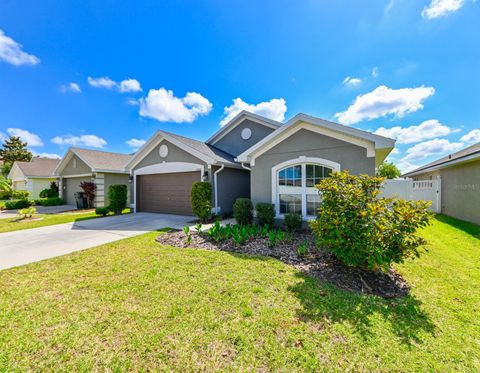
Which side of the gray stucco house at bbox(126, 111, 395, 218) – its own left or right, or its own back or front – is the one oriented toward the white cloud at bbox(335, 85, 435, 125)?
back

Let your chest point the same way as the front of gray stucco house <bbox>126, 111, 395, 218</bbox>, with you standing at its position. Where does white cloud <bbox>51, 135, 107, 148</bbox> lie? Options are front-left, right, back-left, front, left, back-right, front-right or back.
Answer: right

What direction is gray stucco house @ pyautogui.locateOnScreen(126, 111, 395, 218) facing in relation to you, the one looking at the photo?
facing the viewer and to the left of the viewer

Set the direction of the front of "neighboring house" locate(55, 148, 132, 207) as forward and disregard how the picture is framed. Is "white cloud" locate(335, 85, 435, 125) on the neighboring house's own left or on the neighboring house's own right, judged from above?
on the neighboring house's own left

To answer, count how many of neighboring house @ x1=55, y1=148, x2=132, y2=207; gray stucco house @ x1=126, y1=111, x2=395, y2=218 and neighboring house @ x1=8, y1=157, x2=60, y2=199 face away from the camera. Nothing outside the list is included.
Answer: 0

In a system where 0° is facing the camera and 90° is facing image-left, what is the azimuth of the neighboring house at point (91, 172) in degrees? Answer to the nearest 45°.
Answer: approximately 45°

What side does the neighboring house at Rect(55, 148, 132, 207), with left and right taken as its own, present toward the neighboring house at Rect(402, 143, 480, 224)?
left

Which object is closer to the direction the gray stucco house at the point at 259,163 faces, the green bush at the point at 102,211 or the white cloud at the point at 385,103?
the green bush

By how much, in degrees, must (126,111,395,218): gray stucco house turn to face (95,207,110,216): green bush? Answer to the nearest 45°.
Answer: approximately 45° to its right

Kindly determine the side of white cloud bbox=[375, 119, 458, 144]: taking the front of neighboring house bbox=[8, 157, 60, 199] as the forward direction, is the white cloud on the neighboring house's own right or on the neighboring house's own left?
on the neighboring house's own left

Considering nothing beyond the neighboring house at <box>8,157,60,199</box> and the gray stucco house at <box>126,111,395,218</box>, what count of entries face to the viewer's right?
0
